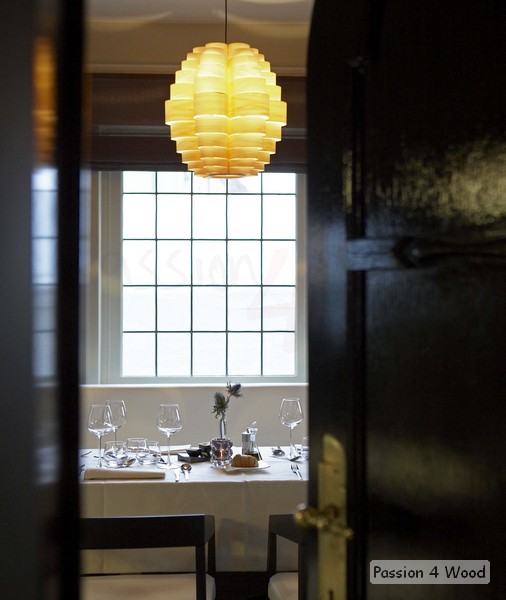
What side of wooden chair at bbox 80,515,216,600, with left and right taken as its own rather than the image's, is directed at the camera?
back

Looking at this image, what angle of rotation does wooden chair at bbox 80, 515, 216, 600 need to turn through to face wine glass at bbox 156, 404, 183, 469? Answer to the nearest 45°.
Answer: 0° — it already faces it

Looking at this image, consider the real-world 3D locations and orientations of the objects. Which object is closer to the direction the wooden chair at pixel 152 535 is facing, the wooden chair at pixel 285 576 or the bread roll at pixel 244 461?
the bread roll

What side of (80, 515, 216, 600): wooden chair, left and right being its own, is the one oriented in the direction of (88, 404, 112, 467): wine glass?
front

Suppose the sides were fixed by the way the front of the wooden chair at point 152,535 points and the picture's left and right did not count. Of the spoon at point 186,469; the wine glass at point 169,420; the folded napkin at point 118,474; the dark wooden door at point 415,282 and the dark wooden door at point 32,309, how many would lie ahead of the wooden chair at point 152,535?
3

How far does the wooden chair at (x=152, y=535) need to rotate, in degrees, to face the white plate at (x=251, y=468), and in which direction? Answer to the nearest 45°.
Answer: approximately 45° to its right

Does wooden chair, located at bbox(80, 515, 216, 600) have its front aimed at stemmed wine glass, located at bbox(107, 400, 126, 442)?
yes

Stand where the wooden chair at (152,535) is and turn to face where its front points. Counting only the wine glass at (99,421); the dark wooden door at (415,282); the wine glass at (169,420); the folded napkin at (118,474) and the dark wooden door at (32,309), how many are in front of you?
3

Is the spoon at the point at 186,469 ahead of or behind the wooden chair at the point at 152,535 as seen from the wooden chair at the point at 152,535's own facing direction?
ahead

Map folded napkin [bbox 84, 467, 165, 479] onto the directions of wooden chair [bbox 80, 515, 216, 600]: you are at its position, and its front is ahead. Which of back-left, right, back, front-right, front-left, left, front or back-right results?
front

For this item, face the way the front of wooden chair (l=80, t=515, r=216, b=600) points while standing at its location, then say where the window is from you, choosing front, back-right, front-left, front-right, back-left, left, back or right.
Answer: front

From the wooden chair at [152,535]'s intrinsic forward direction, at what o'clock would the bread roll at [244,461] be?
The bread roll is roughly at 1 o'clock from the wooden chair.

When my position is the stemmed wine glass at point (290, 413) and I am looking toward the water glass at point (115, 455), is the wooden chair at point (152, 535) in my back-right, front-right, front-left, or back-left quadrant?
front-left

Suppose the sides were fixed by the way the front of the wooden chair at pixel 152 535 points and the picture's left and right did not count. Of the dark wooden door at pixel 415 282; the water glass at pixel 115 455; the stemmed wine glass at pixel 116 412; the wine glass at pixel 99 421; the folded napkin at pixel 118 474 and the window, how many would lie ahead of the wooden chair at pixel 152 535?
5

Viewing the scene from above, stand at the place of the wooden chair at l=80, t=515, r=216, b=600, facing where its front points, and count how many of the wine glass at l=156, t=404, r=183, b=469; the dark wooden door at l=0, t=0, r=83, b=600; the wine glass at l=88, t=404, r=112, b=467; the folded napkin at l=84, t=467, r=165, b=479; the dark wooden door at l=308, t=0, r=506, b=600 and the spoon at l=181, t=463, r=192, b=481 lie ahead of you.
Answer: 4

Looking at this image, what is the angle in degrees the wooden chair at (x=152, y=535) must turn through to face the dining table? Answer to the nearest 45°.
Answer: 0° — it already faces it
